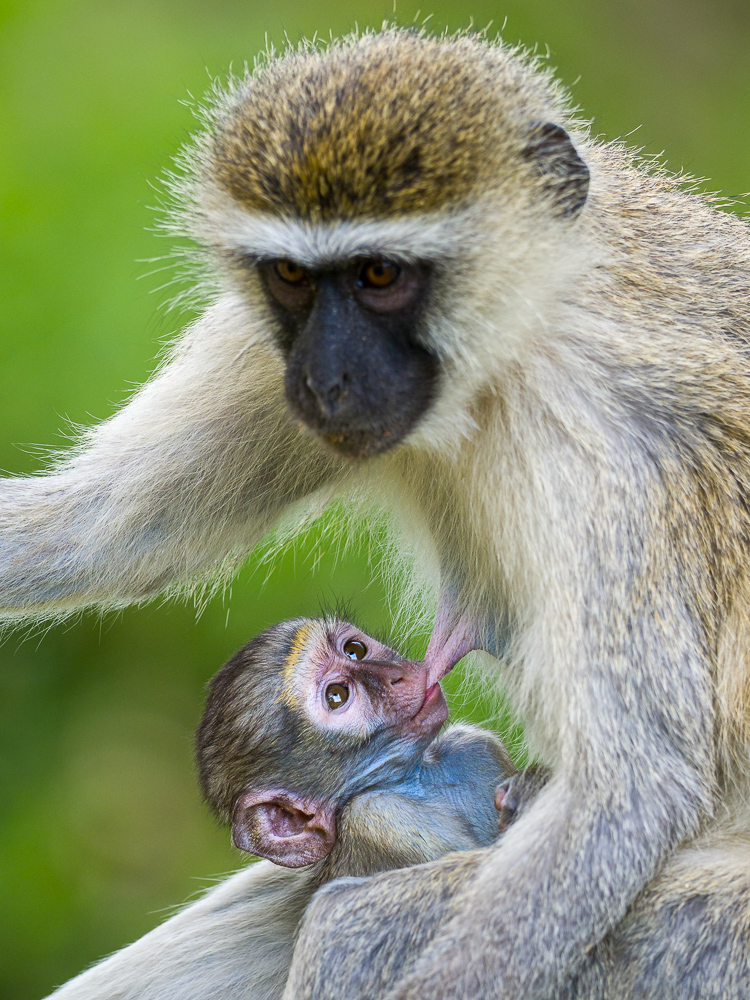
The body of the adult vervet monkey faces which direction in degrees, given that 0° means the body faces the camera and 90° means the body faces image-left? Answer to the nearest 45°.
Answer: approximately 45°
